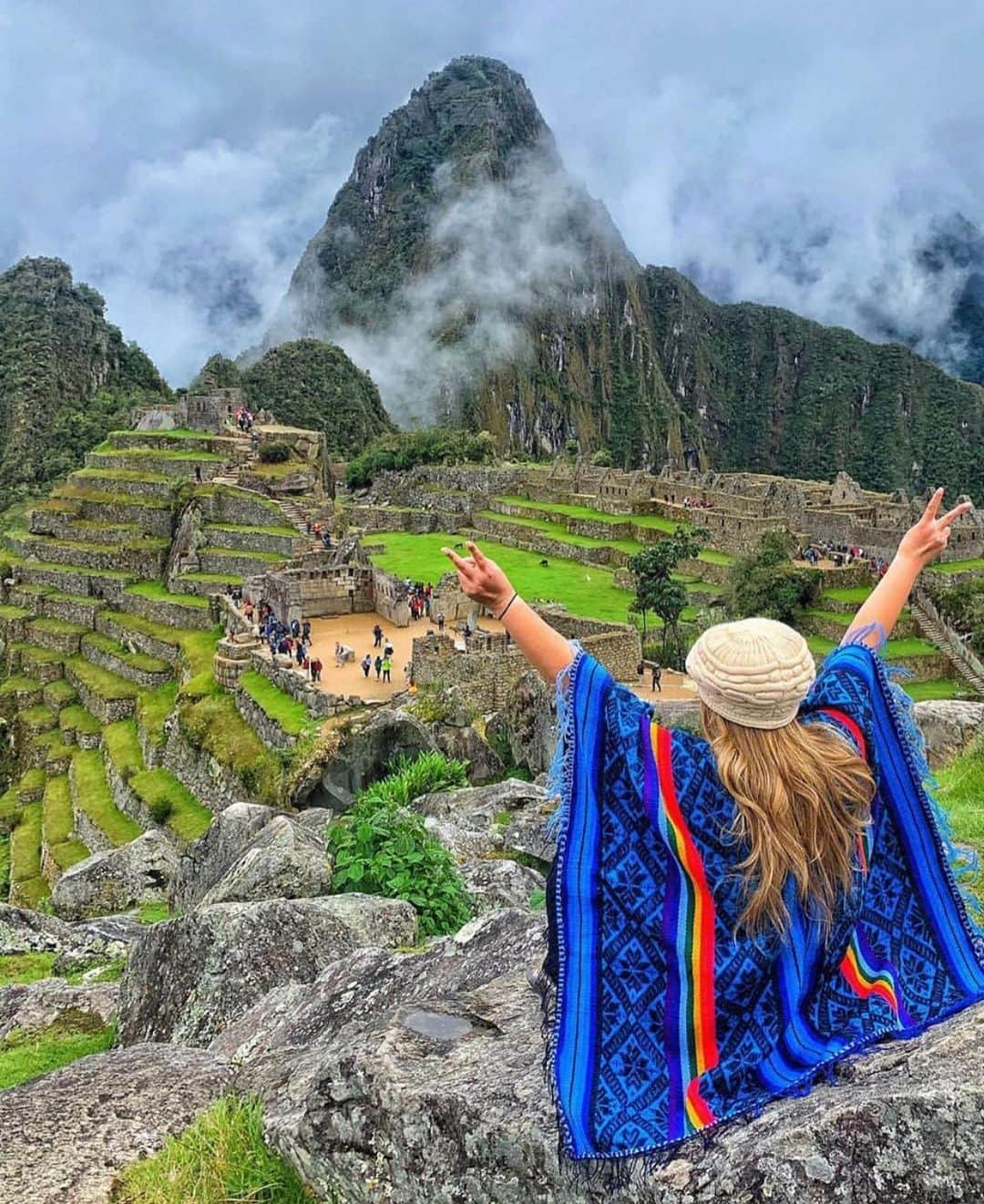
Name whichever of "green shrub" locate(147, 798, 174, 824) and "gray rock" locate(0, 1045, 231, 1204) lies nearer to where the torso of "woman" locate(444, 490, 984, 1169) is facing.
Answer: the green shrub

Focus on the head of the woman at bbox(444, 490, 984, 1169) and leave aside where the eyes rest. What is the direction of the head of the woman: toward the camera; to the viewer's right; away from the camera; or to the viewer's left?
away from the camera

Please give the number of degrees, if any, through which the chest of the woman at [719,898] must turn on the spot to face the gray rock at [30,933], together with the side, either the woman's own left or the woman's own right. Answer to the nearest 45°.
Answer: approximately 45° to the woman's own left

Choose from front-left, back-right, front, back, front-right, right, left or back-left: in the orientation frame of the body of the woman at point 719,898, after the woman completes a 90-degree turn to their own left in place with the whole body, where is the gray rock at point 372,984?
front-right

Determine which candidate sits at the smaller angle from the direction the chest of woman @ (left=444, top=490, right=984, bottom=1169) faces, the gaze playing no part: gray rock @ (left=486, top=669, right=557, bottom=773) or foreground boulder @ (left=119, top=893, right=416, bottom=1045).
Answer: the gray rock

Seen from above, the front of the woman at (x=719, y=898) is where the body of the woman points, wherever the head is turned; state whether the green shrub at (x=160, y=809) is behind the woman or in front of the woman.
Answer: in front

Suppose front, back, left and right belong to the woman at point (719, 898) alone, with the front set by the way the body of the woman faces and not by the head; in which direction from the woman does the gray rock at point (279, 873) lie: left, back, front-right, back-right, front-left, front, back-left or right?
front-left

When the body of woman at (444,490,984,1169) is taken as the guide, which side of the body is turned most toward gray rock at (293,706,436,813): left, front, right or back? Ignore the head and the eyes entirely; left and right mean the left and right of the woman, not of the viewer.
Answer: front

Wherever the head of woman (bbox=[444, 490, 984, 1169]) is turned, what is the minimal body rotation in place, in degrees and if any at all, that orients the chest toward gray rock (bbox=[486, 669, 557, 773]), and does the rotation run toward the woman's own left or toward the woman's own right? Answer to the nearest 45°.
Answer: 0° — they already face it

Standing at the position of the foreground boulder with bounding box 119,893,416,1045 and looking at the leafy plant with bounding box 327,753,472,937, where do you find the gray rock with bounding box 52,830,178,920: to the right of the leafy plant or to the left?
left

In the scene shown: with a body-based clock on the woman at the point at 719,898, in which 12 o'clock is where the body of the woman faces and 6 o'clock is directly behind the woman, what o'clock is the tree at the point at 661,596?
The tree is roughly at 12 o'clock from the woman.

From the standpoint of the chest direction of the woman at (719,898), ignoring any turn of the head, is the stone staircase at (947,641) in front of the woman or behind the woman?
in front

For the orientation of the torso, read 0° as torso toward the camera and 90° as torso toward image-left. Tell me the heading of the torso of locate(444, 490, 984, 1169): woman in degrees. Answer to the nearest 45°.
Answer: approximately 180°
